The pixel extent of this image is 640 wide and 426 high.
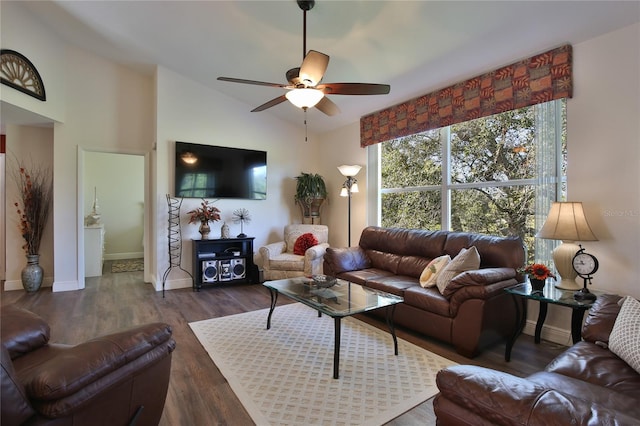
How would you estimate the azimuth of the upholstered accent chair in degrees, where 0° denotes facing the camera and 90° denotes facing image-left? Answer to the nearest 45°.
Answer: approximately 45°

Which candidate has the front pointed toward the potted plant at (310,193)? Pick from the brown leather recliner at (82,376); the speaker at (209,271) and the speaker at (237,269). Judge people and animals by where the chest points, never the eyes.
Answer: the brown leather recliner

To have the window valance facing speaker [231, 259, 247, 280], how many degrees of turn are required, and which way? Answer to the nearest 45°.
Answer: approximately 45° to its right

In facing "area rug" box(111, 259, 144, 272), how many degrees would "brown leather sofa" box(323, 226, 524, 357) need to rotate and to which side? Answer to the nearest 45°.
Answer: approximately 45° to its right

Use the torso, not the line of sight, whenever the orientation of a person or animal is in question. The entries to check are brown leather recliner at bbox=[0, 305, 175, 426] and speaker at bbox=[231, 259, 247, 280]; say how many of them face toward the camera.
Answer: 1

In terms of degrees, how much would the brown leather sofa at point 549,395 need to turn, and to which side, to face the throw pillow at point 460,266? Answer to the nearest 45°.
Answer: approximately 90° to its right

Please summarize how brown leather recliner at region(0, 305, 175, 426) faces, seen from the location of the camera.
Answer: facing away from the viewer and to the right of the viewer

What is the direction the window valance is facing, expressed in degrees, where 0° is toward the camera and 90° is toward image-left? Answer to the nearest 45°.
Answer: approximately 45°

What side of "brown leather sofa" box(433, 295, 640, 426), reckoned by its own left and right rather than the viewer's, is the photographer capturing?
left

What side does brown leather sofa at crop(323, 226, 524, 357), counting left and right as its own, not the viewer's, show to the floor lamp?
right

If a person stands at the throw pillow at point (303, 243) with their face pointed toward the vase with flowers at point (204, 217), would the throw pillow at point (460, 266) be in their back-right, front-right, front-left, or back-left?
back-left

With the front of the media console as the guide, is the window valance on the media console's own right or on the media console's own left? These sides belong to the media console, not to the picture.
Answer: on the media console's own left

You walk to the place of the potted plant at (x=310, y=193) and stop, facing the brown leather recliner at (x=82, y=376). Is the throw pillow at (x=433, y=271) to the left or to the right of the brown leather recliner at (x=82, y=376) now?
left
